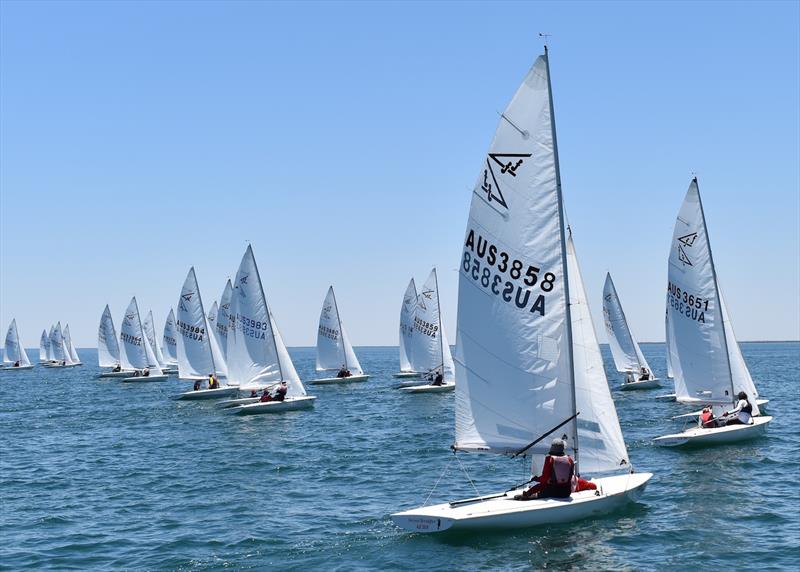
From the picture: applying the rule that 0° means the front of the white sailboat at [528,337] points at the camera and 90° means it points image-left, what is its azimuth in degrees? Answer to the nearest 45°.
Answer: approximately 225°

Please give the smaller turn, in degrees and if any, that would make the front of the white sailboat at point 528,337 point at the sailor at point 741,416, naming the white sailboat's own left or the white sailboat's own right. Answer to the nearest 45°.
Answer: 0° — it already faces them

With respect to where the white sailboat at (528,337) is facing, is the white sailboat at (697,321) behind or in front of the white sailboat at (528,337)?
in front

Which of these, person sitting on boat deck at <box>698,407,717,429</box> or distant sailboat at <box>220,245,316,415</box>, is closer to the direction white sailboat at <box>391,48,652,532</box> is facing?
the person sitting on boat deck

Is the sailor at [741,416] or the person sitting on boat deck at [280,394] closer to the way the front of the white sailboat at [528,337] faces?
the sailor

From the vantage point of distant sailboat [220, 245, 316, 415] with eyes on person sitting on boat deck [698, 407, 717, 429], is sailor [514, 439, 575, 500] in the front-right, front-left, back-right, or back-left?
front-right

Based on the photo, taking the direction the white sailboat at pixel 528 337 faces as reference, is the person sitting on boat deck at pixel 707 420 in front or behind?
in front

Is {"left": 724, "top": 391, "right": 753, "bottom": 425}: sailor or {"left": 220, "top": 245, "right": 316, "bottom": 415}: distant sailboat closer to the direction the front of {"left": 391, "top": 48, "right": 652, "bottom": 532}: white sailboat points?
the sailor

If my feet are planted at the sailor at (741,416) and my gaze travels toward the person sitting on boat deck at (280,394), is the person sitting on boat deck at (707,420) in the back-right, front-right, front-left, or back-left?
front-left

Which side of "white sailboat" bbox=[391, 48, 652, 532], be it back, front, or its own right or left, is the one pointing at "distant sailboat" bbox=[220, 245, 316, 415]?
left

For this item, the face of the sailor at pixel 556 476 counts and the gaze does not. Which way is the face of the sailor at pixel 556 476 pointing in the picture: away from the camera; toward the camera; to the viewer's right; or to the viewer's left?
away from the camera
